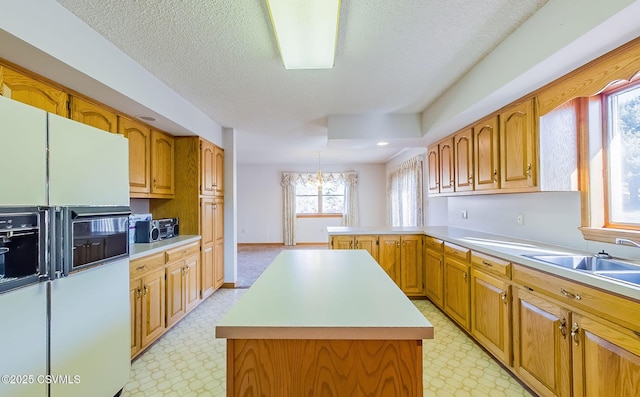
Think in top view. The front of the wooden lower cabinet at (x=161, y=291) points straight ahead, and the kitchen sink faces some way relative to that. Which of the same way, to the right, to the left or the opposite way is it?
the opposite way

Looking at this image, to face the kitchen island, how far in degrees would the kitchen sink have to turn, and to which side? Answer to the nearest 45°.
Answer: approximately 45° to its left

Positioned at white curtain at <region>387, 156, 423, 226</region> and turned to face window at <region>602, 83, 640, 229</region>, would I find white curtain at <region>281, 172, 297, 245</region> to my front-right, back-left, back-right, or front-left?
back-right

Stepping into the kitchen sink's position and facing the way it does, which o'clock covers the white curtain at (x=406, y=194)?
The white curtain is roughly at 3 o'clock from the kitchen sink.

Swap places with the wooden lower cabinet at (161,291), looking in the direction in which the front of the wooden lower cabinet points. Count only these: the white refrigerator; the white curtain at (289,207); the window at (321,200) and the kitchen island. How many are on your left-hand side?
2

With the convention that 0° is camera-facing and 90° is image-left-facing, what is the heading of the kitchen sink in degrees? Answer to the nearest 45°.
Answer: approximately 45°

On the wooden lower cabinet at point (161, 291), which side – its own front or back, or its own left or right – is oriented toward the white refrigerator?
right

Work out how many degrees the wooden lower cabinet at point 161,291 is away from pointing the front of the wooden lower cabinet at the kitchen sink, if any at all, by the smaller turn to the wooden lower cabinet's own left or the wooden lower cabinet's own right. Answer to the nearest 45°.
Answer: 0° — it already faces it

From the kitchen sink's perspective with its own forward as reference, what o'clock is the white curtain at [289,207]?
The white curtain is roughly at 2 o'clock from the kitchen sink.

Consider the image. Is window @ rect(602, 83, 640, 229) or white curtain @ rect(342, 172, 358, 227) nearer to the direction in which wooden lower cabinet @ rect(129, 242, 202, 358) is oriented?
the window

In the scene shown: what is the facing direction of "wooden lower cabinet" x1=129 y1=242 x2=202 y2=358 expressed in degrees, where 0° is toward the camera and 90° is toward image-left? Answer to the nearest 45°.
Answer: approximately 315°
